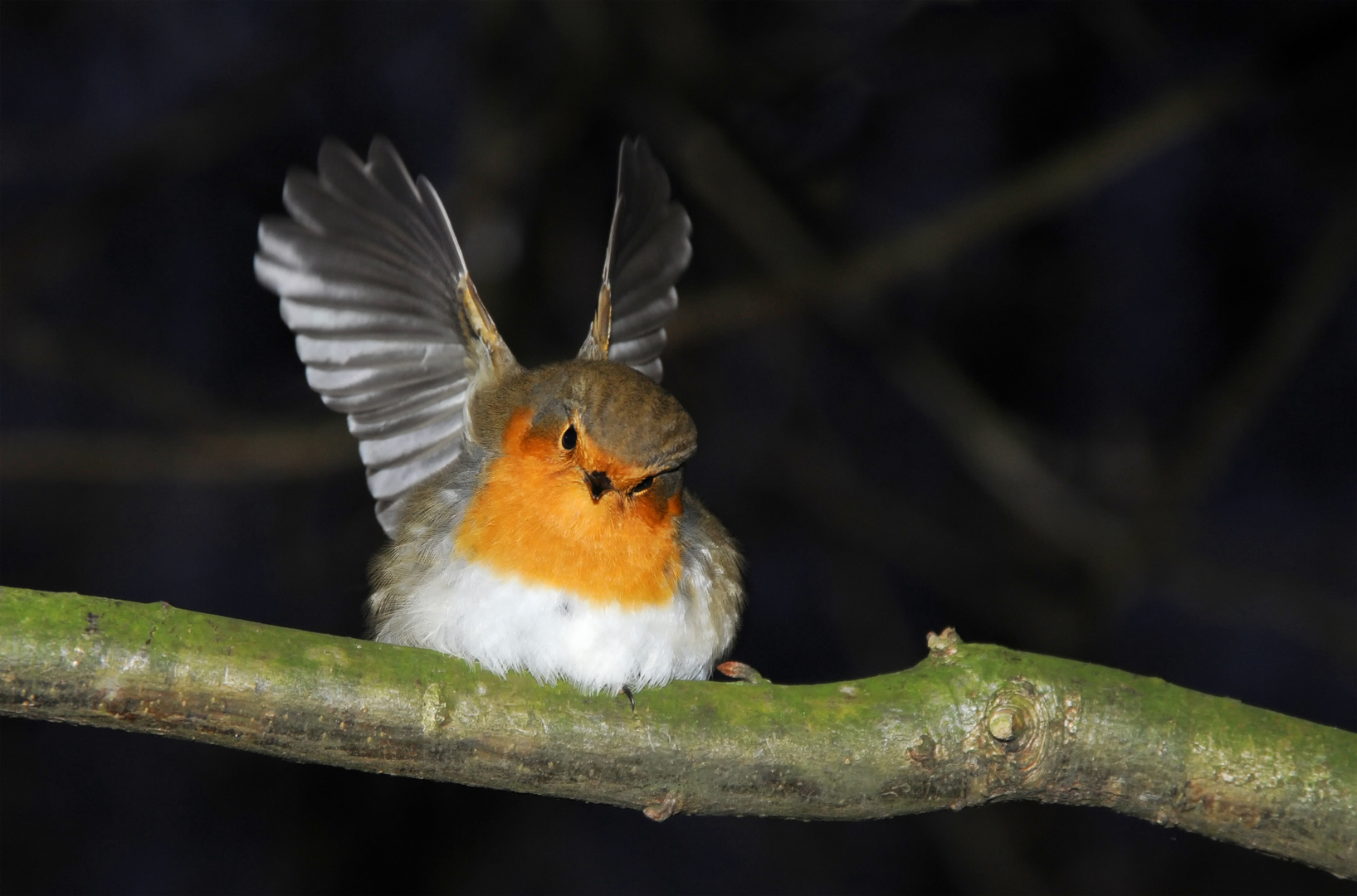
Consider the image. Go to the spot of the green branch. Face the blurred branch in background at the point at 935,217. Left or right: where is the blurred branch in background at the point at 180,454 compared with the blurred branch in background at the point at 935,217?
left

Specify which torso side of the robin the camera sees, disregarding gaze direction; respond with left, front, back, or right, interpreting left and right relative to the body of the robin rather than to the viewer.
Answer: front

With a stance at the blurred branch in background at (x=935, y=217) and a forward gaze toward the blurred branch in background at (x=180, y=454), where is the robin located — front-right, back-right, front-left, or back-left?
front-left

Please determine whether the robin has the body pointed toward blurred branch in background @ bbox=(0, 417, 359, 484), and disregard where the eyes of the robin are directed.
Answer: no

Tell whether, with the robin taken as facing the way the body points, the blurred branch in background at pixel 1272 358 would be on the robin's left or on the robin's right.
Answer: on the robin's left

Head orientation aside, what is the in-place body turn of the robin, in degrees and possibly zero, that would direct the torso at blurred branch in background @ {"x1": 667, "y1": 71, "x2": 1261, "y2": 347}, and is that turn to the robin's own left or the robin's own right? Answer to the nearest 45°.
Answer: approximately 135° to the robin's own left
